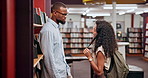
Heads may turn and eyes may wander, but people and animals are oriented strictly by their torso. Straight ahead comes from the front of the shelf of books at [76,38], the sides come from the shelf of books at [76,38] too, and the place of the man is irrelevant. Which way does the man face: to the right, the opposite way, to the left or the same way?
to the left

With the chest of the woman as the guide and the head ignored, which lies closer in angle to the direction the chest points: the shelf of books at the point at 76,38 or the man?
the man

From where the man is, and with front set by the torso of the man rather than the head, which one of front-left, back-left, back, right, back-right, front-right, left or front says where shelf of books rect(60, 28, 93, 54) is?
left

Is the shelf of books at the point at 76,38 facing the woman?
yes

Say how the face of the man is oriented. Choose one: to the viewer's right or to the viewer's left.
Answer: to the viewer's right

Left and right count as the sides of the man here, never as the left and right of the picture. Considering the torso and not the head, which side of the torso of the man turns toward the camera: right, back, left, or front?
right

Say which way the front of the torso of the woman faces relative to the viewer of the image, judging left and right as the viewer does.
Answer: facing to the left of the viewer

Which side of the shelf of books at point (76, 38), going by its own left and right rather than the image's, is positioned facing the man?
front

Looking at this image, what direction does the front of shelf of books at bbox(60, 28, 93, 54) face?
toward the camera

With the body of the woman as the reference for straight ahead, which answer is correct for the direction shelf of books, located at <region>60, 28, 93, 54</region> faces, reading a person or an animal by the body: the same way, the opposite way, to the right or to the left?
to the left

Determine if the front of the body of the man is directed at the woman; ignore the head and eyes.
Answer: yes

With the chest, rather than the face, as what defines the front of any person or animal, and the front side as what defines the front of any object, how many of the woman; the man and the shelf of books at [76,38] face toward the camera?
1

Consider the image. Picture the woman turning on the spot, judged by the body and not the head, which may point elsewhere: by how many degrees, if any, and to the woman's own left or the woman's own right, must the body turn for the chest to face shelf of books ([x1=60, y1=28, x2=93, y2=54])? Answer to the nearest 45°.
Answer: approximately 90° to the woman's own right

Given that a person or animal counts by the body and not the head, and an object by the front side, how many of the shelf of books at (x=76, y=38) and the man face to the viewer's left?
0

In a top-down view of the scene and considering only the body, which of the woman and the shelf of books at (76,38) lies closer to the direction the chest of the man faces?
the woman
